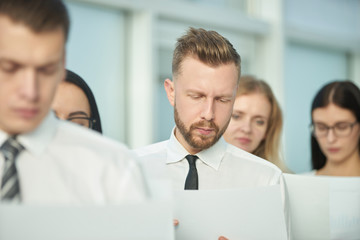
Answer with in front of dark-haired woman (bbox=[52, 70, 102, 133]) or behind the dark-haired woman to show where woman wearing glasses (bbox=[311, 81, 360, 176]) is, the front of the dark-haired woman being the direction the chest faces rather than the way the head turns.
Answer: behind

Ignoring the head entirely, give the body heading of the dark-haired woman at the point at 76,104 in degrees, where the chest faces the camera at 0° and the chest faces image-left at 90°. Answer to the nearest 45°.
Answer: approximately 45°

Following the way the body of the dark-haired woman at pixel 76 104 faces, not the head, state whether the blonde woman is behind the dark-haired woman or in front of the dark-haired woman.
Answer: behind
